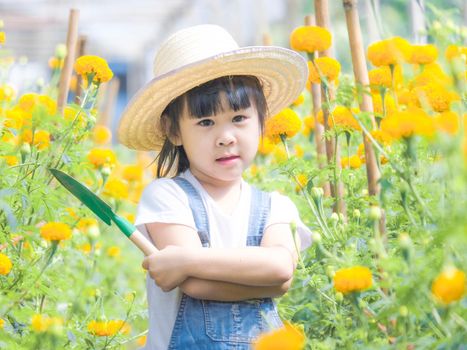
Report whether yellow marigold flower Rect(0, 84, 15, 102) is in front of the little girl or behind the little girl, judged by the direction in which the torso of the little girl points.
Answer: behind

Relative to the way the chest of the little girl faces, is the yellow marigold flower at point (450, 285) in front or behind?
in front

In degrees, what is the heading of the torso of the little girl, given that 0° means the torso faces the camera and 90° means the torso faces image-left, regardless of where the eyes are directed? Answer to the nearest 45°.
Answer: approximately 315°

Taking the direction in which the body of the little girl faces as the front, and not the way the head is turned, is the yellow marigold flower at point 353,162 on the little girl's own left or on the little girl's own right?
on the little girl's own left
